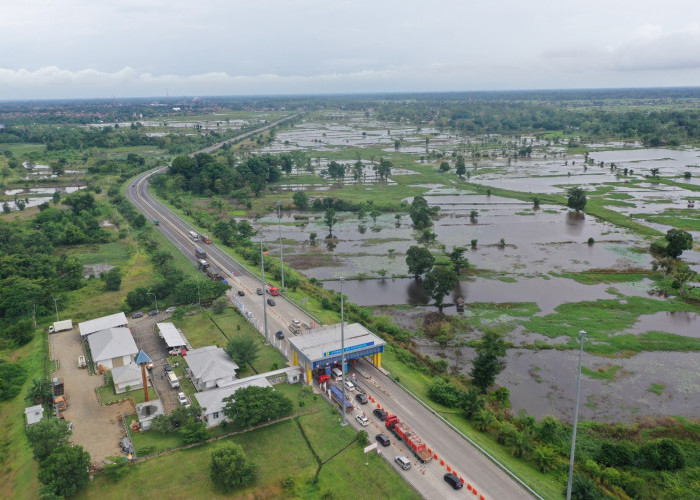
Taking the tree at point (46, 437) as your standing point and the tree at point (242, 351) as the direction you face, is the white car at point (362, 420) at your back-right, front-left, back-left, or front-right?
front-right

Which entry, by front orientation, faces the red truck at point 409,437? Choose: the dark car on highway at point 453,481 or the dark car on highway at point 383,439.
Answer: the dark car on highway at point 453,481

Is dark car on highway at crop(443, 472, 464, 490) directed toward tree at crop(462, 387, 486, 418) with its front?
no

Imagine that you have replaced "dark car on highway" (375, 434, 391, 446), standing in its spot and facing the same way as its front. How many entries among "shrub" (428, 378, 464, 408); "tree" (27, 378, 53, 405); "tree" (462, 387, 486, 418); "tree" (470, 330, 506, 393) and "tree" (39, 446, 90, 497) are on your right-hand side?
3

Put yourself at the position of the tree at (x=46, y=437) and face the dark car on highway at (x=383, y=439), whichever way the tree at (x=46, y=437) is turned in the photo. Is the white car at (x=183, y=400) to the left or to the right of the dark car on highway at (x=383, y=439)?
left

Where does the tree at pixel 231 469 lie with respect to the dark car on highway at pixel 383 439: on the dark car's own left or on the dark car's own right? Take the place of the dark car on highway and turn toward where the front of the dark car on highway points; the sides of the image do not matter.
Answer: on the dark car's own left

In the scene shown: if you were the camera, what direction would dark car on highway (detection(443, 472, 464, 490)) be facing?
facing away from the viewer and to the left of the viewer

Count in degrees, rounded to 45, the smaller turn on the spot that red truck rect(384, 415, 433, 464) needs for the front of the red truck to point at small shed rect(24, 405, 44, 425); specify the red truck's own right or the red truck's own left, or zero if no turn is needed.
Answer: approximately 45° to the red truck's own left

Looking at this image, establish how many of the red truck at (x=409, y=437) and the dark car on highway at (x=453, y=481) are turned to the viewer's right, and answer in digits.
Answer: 0

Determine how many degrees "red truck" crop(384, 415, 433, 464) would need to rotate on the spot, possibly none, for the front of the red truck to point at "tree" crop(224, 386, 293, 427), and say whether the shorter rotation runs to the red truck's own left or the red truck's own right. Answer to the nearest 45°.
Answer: approximately 45° to the red truck's own left

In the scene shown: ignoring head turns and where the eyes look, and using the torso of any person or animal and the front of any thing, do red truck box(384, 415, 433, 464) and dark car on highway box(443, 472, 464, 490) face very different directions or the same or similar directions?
same or similar directions

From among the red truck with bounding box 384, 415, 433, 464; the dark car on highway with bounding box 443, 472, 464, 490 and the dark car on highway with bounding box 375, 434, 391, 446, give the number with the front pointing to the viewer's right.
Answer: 0

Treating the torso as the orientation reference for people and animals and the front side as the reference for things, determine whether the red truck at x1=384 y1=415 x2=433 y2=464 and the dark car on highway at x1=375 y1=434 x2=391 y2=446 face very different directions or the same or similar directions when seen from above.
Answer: same or similar directions

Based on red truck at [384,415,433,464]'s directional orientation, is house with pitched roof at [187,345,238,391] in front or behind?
in front

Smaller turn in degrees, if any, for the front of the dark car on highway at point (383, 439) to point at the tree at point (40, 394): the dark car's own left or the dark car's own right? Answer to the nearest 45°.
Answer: approximately 45° to the dark car's own left

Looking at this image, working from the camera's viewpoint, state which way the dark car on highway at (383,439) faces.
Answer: facing away from the viewer and to the left of the viewer

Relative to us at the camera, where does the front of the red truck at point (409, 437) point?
facing away from the viewer and to the left of the viewer

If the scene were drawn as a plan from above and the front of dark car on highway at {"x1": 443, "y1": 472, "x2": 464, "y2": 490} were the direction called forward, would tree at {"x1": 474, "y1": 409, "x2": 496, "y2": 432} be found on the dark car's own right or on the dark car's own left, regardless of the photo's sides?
on the dark car's own right

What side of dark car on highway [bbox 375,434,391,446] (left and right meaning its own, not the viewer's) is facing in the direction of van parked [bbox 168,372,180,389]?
front

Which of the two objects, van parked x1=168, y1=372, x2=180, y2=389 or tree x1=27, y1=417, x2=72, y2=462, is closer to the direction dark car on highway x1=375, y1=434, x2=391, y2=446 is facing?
the van parked

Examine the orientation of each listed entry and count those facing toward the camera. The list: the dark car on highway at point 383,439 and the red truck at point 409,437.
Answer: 0
